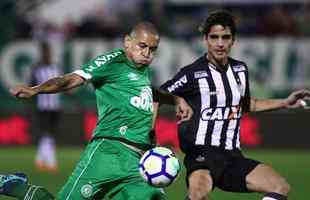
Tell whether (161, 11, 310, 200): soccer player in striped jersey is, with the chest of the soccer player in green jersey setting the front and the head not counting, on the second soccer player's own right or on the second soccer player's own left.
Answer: on the second soccer player's own left

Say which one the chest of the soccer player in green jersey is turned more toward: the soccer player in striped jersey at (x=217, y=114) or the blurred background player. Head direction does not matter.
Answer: the soccer player in striped jersey

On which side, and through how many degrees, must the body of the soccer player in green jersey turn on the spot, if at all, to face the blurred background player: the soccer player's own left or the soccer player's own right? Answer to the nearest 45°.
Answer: approximately 135° to the soccer player's own left

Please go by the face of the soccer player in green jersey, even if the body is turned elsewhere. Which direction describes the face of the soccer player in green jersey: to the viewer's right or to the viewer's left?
to the viewer's right

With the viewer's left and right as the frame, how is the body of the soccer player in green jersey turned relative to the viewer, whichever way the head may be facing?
facing the viewer and to the right of the viewer
